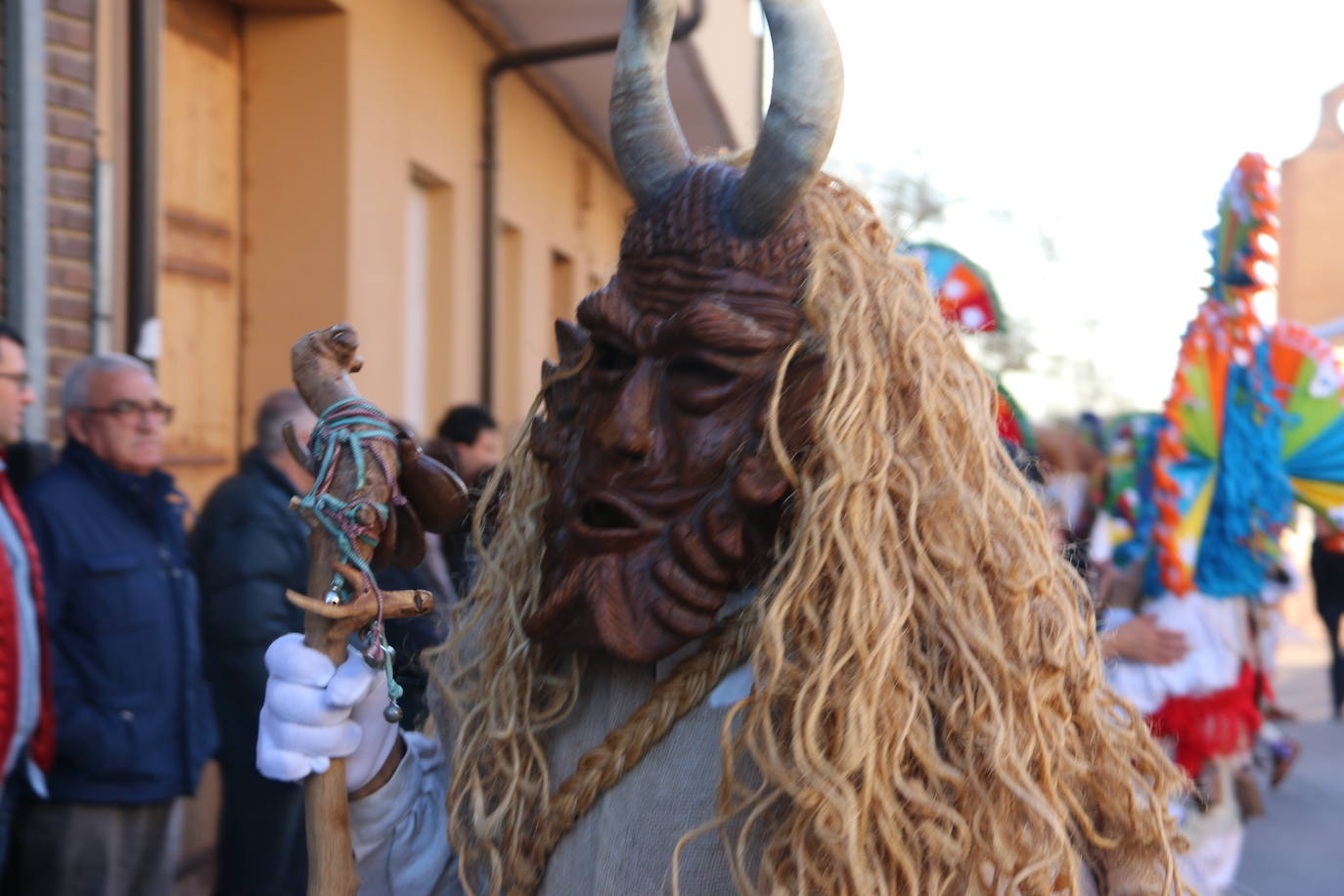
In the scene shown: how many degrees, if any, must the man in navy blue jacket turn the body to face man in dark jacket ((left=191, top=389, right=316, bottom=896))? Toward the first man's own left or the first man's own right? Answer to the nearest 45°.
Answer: approximately 90° to the first man's own left

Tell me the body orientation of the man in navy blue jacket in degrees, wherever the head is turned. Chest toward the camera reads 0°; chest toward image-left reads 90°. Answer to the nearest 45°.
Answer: approximately 315°

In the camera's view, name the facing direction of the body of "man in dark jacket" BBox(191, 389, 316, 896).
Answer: to the viewer's right

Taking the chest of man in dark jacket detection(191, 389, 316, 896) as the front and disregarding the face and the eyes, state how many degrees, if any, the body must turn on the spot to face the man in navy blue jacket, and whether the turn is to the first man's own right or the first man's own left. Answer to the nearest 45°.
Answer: approximately 135° to the first man's own right

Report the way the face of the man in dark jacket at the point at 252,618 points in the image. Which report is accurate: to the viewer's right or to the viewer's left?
to the viewer's right
